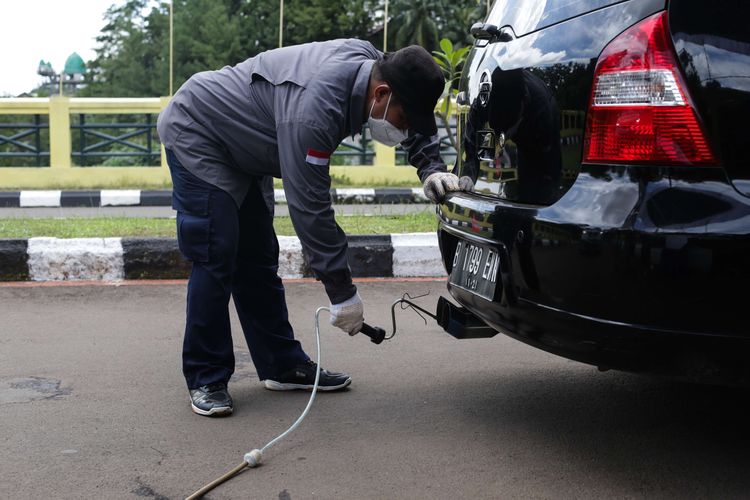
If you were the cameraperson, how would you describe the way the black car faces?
facing away from the viewer and to the right of the viewer

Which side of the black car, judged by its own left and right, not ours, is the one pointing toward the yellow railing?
left
